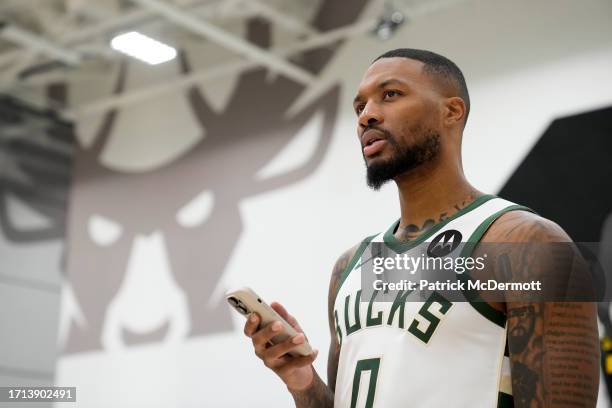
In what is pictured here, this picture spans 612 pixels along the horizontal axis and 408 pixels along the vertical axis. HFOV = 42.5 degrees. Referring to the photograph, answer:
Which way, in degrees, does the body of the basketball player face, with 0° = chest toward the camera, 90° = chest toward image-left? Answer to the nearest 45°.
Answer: approximately 45°

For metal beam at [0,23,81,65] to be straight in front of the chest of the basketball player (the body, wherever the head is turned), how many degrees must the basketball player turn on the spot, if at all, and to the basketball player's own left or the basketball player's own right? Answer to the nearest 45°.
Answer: approximately 90° to the basketball player's own right
